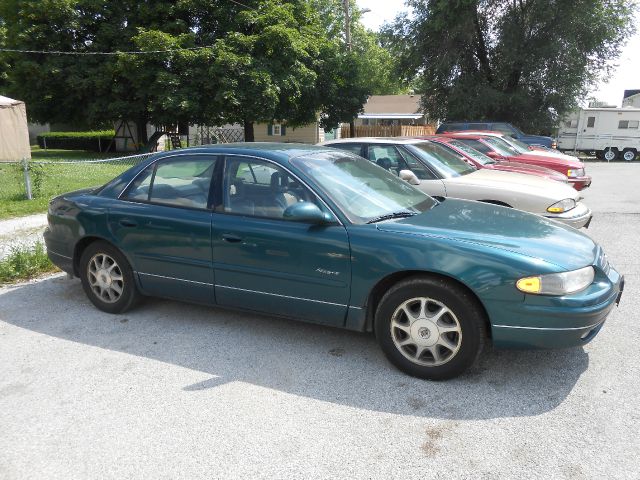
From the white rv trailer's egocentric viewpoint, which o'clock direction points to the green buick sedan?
The green buick sedan is roughly at 4 o'clock from the white rv trailer.

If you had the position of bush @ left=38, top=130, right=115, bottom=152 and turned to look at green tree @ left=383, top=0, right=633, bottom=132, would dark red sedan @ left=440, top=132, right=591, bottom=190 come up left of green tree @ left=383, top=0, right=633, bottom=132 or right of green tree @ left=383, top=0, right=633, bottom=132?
right

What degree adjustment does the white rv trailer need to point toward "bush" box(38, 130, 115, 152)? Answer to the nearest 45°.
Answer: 0° — it already faces it

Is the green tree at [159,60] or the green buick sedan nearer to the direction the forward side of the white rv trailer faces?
the green tree

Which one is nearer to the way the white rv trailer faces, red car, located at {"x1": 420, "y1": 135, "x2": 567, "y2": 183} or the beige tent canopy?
the beige tent canopy
